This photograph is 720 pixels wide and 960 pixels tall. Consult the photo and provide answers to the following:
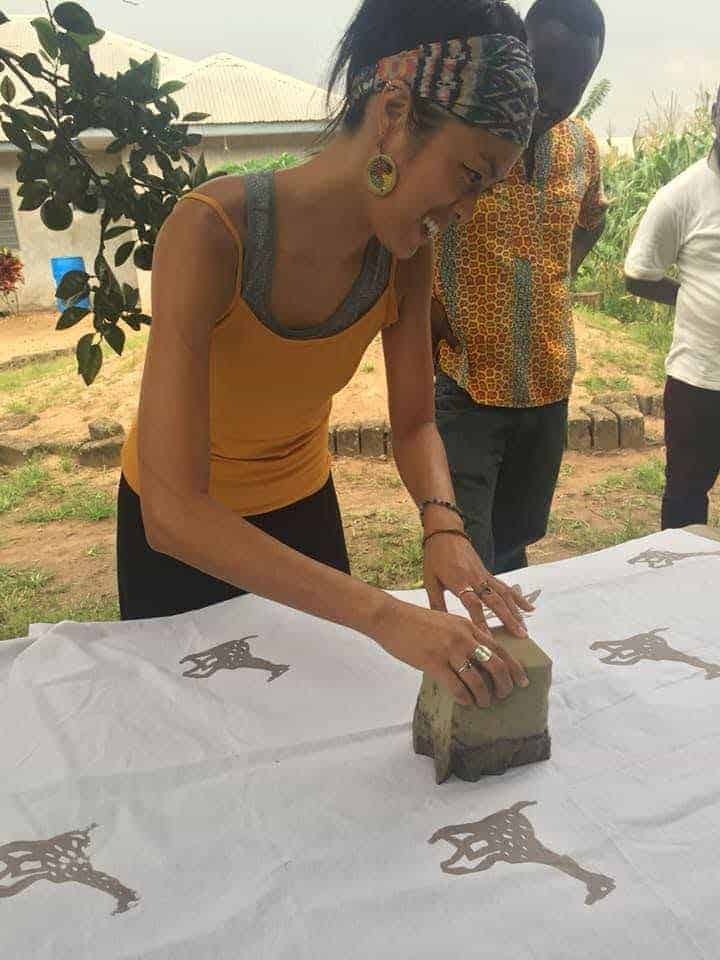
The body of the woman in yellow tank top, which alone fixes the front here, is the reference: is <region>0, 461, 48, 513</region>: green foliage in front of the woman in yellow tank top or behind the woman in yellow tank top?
behind

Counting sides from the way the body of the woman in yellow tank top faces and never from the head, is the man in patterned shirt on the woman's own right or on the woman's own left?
on the woman's own left

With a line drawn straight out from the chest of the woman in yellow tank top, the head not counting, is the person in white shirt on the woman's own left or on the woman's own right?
on the woman's own left

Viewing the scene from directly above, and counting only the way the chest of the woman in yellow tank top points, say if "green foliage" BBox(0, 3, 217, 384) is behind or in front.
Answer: behind

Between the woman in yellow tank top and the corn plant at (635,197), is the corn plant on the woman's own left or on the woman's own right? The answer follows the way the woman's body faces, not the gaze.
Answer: on the woman's own left

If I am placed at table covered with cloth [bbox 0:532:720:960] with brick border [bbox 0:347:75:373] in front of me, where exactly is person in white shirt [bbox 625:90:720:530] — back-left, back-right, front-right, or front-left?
front-right

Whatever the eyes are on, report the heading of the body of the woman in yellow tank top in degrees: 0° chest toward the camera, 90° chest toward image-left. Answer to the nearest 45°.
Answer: approximately 315°

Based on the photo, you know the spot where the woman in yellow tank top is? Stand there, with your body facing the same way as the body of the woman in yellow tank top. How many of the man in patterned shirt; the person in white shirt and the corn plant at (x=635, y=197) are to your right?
0
